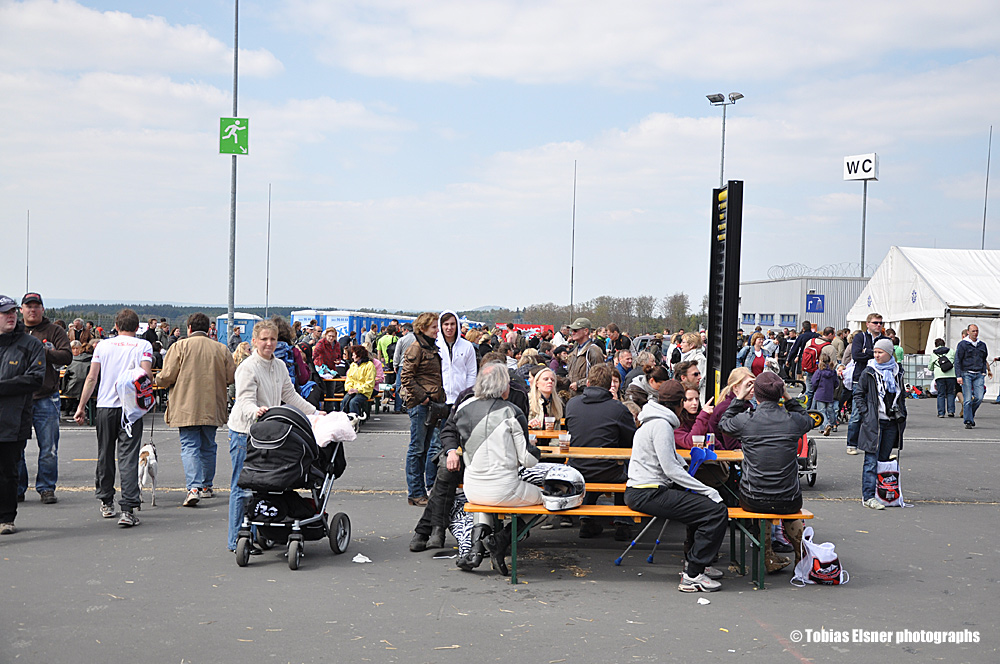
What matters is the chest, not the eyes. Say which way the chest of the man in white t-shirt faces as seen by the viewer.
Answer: away from the camera

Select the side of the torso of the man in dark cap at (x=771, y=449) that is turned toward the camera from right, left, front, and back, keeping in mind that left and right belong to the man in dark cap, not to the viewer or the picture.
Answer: back

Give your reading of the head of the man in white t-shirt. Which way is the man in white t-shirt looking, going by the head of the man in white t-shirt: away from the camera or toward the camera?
away from the camera

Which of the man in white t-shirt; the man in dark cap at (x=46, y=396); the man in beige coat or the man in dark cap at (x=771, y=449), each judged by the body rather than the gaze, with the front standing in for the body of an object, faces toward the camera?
the man in dark cap at (x=46, y=396)

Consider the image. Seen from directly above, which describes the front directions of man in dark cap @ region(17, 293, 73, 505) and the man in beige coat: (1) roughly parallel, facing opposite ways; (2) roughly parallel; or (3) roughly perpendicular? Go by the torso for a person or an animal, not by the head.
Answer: roughly parallel, facing opposite ways

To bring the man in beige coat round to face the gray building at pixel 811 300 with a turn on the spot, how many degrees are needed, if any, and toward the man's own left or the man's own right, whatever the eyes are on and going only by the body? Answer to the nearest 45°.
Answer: approximately 45° to the man's own right

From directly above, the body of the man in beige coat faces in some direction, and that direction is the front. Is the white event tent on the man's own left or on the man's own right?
on the man's own right

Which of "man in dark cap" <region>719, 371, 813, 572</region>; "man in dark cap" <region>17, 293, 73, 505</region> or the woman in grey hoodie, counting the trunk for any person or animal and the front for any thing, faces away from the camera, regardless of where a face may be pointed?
"man in dark cap" <region>719, 371, 813, 572</region>

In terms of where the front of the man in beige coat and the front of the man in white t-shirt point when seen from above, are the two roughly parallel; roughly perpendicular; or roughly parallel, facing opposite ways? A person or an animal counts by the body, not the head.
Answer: roughly parallel

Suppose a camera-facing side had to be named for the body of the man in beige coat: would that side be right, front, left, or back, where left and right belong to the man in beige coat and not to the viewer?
back
